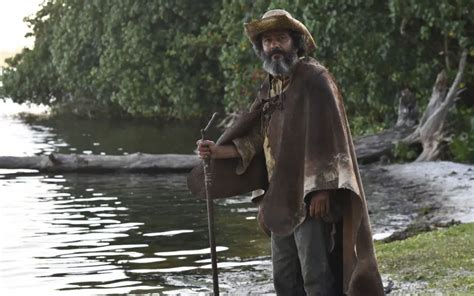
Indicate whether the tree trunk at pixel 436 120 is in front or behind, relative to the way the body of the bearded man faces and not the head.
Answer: behind

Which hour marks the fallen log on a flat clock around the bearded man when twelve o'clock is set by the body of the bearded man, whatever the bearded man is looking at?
The fallen log is roughly at 4 o'clock from the bearded man.

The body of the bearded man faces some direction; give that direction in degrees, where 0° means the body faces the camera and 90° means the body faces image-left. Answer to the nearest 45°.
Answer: approximately 45°
